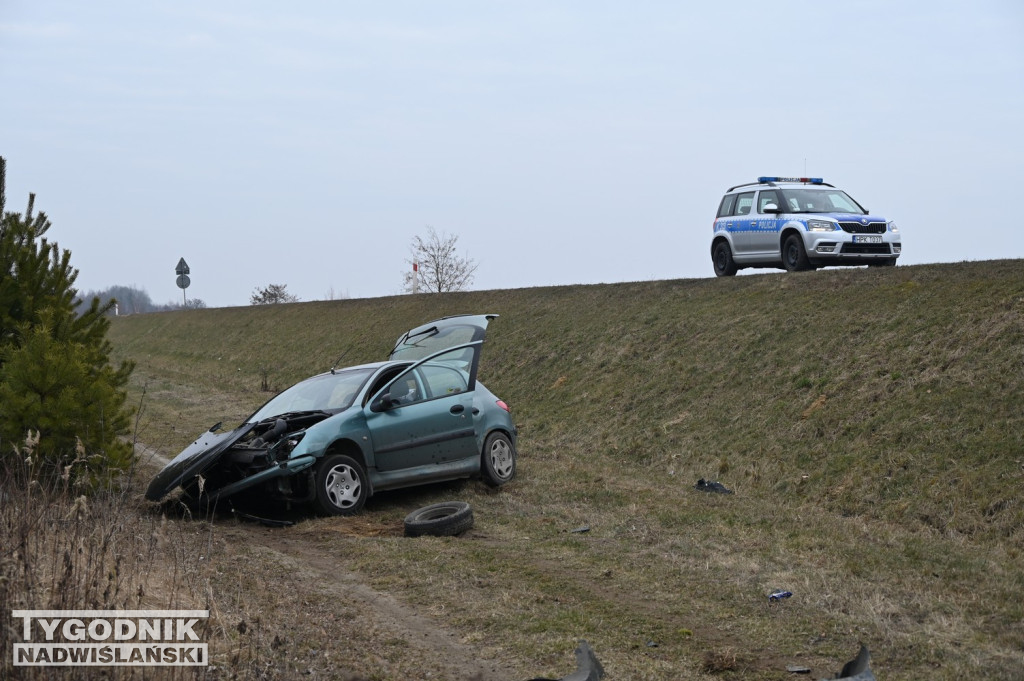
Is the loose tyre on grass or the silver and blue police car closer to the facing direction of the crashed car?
the loose tyre on grass

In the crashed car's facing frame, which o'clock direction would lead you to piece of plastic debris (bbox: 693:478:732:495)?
The piece of plastic debris is roughly at 7 o'clock from the crashed car.

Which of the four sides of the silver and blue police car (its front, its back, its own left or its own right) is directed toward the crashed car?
right

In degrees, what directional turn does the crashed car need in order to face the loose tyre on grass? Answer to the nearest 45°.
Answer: approximately 45° to its left

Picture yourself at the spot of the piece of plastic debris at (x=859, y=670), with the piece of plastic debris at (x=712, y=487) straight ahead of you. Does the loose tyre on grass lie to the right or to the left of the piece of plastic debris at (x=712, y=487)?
left

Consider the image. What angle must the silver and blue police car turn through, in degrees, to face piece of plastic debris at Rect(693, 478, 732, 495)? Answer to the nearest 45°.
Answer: approximately 45° to its right

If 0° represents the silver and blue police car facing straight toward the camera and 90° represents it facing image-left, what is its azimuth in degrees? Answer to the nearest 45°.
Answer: approximately 315°

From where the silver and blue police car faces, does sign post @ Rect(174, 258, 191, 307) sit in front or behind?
behind

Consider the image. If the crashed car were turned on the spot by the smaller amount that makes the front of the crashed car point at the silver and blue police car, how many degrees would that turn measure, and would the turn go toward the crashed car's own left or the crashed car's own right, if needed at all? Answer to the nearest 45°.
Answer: approximately 180°

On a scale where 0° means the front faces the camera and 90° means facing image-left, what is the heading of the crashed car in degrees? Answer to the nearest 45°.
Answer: approximately 45°
